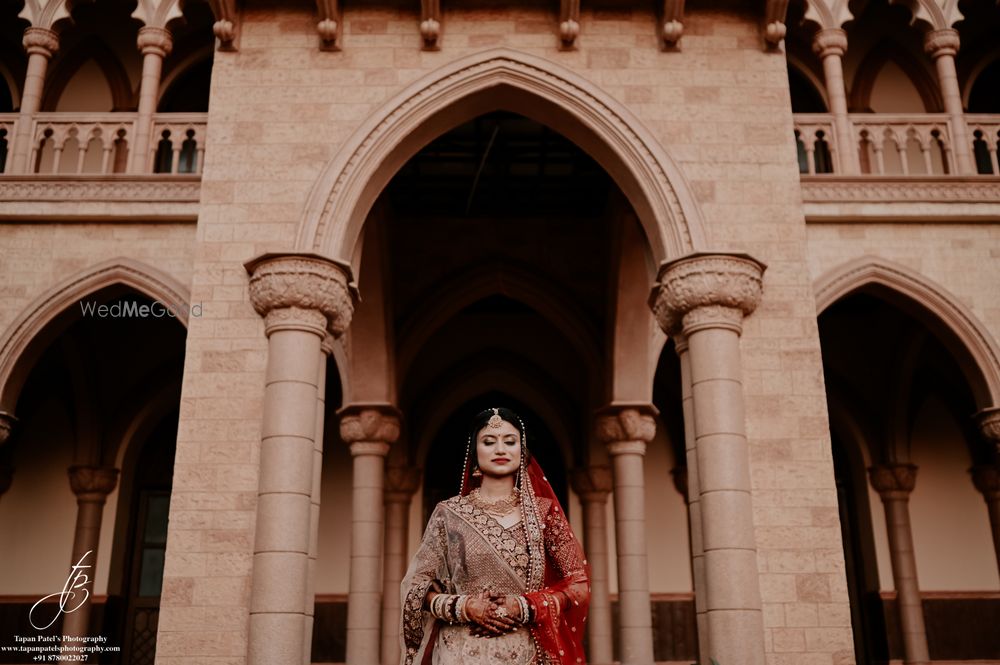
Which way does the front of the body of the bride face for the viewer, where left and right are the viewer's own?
facing the viewer

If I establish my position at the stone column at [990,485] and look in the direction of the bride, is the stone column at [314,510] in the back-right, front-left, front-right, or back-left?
front-right

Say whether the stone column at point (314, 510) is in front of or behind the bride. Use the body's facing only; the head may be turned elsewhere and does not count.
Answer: behind

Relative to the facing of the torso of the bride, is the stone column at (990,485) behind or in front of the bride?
behind

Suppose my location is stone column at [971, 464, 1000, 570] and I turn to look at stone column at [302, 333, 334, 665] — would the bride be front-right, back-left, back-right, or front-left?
front-left
